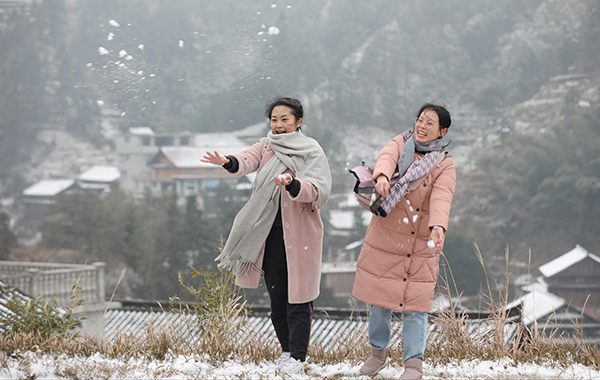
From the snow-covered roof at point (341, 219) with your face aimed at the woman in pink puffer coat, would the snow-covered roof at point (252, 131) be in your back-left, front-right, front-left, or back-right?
back-right

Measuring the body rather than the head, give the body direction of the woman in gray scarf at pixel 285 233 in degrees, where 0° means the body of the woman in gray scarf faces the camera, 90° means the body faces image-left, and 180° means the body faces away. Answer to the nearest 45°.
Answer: approximately 45°

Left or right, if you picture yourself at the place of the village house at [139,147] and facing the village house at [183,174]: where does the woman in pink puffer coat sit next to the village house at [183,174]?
right

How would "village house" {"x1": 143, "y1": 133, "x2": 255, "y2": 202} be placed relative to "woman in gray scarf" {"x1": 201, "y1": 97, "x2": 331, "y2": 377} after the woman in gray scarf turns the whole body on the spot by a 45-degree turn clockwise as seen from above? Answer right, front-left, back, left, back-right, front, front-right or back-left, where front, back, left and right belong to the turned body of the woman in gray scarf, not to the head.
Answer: right

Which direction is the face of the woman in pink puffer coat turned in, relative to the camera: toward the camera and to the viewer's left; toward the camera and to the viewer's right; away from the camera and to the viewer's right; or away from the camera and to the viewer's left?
toward the camera and to the viewer's left

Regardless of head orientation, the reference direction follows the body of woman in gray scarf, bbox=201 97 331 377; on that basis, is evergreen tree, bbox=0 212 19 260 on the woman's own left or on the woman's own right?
on the woman's own right

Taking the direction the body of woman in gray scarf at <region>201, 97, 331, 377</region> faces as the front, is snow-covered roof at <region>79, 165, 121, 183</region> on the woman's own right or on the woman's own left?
on the woman's own right

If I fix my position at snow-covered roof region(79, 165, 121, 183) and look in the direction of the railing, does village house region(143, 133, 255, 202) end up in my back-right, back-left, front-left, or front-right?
front-left

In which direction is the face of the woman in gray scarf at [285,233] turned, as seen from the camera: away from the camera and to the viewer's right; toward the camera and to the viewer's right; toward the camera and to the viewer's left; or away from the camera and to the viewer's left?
toward the camera and to the viewer's left

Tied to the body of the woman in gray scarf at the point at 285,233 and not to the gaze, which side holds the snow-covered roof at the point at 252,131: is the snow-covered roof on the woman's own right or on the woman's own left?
on the woman's own right

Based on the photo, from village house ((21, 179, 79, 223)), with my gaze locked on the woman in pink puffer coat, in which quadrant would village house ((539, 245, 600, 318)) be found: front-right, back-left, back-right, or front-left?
front-left

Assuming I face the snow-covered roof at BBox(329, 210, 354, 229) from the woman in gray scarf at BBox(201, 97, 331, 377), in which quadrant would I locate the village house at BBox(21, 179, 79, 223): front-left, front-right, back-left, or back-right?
front-left

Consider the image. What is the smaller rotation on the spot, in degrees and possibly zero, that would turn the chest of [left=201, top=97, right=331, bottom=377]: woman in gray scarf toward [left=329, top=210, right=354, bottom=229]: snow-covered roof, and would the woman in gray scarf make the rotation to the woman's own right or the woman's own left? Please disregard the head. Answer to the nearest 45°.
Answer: approximately 135° to the woman's own right

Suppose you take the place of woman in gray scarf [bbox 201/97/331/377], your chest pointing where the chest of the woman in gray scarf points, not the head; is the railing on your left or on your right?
on your right
